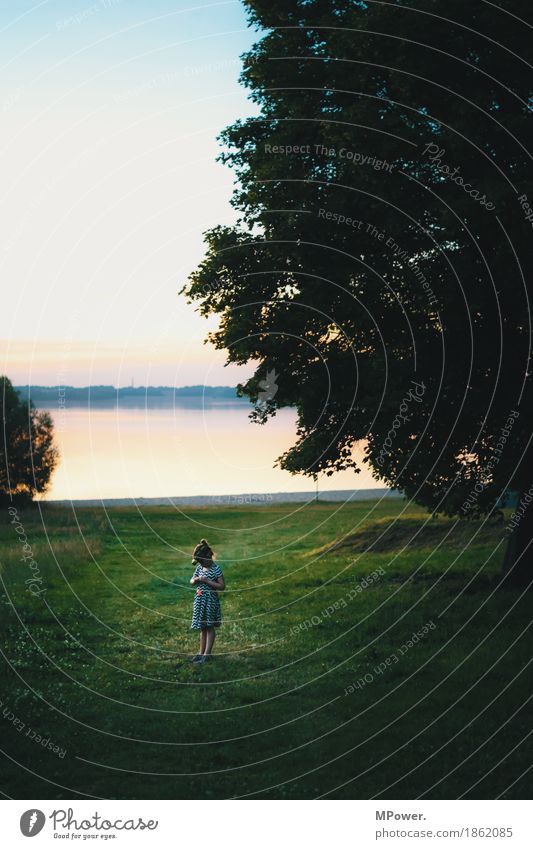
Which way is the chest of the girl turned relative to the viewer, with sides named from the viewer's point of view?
facing the viewer and to the left of the viewer
